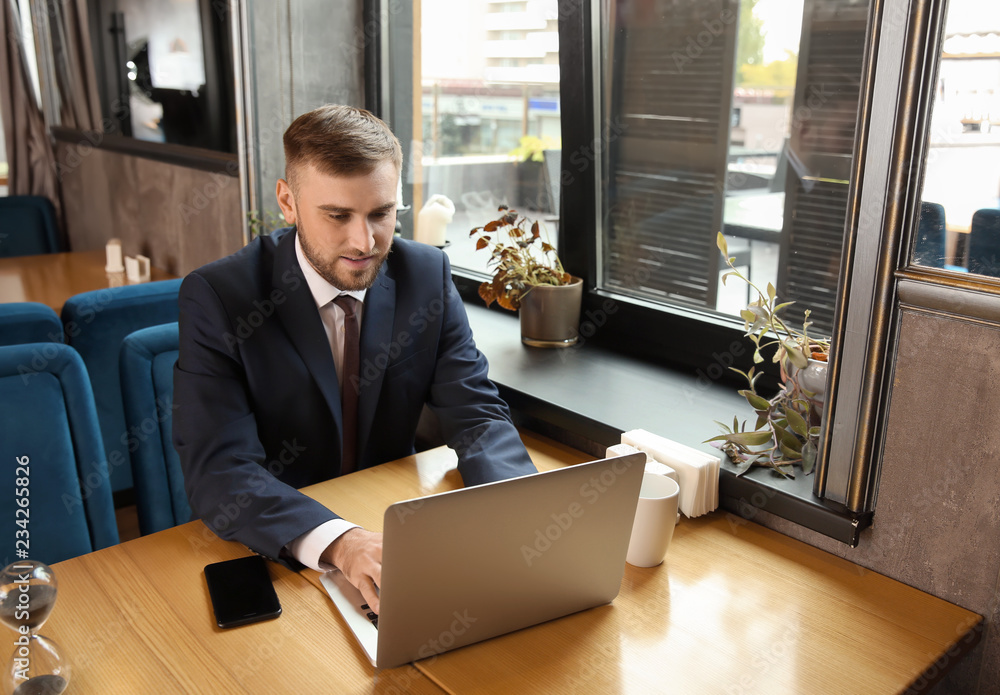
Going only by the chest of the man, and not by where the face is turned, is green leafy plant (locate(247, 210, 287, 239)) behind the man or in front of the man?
behind

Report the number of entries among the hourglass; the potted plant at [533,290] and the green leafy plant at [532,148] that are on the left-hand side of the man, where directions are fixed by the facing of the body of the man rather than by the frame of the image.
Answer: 2

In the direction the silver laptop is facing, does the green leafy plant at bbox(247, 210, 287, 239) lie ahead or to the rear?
ahead

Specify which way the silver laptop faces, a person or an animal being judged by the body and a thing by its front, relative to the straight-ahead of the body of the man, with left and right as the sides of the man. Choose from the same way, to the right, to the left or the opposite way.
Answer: the opposite way

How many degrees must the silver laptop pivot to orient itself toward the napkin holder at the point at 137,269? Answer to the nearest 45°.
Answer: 0° — it already faces it

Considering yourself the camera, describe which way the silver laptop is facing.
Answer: facing away from the viewer and to the left of the viewer

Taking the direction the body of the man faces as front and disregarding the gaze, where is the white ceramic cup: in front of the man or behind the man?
in front

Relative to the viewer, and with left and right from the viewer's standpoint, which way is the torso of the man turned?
facing the viewer and to the right of the viewer

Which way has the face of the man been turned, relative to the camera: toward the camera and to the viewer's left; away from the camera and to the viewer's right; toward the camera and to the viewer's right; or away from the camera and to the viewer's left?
toward the camera and to the viewer's right

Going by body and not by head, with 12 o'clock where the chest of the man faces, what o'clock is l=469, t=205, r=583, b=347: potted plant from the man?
The potted plant is roughly at 9 o'clock from the man.
